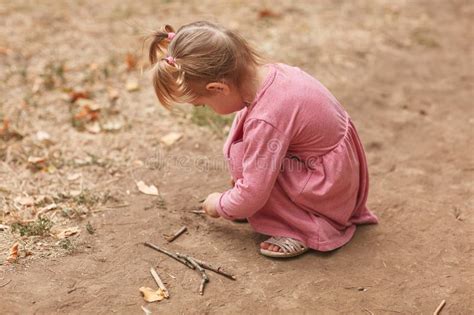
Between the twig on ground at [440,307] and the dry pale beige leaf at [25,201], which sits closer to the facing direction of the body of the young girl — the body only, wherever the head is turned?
the dry pale beige leaf

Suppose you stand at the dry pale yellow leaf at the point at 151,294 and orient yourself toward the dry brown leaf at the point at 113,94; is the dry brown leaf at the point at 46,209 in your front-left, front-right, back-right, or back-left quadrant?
front-left

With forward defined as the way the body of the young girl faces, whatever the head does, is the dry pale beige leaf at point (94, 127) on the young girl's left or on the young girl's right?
on the young girl's right

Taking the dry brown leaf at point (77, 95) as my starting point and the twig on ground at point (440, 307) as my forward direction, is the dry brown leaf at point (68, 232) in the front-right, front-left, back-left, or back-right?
front-right

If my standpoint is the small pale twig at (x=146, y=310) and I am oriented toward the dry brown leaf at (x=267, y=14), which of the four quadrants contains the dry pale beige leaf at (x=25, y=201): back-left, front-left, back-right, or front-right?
front-left

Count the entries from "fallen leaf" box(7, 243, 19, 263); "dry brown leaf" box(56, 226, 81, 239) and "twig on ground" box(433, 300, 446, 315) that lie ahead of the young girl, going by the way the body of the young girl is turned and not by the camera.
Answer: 2

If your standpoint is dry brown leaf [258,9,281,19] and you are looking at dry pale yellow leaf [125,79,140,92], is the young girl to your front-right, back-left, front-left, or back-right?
front-left

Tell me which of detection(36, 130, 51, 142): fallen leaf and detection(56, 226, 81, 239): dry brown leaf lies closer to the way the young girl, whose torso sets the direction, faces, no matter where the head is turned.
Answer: the dry brown leaf

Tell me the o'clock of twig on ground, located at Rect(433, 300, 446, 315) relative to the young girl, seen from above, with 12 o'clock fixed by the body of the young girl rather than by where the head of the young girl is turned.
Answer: The twig on ground is roughly at 7 o'clock from the young girl.

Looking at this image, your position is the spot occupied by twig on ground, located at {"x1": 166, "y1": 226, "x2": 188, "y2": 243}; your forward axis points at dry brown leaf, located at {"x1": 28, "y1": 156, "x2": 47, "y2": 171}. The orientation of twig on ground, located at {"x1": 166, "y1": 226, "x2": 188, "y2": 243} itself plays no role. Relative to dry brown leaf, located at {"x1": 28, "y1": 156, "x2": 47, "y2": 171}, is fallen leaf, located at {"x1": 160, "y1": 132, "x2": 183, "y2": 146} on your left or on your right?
right

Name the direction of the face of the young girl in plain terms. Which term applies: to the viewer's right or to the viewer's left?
to the viewer's left

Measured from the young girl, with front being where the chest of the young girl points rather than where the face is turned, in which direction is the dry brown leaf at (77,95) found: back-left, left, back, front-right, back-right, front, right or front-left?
front-right

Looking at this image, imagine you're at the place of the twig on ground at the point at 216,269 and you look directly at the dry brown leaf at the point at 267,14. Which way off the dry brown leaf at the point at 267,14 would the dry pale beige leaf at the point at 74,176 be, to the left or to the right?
left

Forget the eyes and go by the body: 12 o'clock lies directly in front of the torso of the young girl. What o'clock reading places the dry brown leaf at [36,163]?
The dry brown leaf is roughly at 1 o'clock from the young girl.

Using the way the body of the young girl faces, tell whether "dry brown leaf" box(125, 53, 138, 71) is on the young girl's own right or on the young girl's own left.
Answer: on the young girl's own right

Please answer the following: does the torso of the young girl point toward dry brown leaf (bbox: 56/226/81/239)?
yes

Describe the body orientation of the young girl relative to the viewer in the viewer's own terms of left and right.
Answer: facing to the left of the viewer
